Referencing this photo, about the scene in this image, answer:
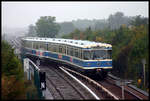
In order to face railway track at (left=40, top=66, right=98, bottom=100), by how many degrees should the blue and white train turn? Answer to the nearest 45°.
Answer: approximately 90° to its right

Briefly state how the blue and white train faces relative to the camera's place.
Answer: facing the viewer and to the right of the viewer
